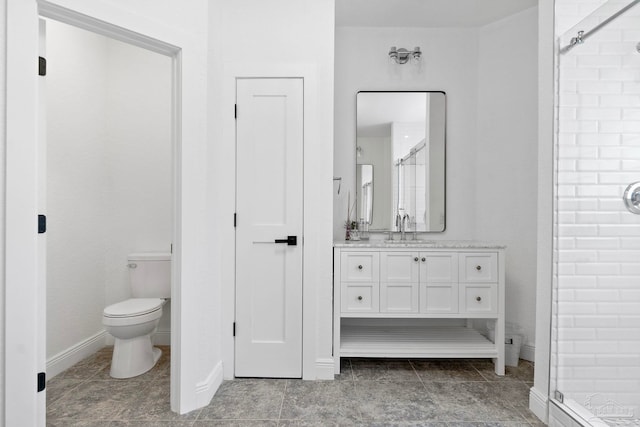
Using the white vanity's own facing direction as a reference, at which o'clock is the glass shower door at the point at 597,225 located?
The glass shower door is roughly at 10 o'clock from the white vanity.

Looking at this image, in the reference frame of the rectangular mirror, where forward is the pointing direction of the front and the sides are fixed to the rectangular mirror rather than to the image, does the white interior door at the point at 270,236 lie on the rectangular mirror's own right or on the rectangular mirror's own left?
on the rectangular mirror's own right

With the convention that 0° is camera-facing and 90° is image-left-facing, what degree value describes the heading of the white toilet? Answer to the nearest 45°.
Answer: approximately 45°

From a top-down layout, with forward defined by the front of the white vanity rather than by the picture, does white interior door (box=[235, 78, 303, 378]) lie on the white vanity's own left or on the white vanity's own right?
on the white vanity's own right

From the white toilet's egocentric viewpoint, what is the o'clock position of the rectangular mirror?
The rectangular mirror is roughly at 8 o'clock from the white toilet.

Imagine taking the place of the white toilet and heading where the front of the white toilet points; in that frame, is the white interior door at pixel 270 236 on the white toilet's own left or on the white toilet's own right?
on the white toilet's own left
